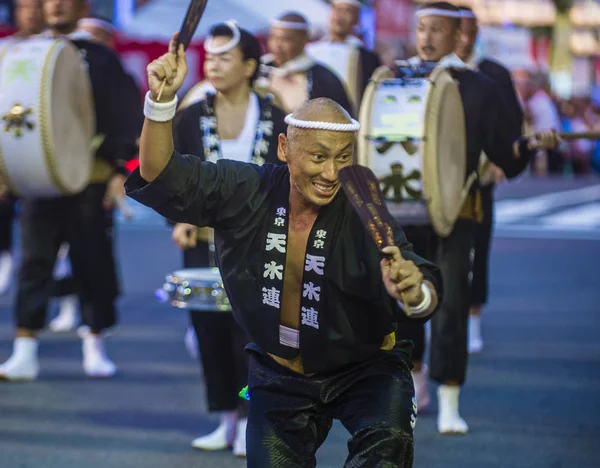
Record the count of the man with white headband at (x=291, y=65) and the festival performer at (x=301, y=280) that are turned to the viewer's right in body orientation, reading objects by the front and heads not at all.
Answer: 0

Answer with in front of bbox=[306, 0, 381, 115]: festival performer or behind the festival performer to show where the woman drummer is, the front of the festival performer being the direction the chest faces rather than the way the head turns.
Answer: in front

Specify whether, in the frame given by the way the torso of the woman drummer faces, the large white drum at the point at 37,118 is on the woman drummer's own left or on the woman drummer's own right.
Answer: on the woman drummer's own right

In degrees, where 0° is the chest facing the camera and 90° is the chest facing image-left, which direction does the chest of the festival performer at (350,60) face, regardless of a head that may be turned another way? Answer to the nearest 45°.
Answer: approximately 45°

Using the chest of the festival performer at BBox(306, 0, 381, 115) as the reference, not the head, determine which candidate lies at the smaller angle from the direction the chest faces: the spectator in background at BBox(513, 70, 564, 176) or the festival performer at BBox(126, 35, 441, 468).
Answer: the festival performer

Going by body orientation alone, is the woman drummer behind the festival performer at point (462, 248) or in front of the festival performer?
in front

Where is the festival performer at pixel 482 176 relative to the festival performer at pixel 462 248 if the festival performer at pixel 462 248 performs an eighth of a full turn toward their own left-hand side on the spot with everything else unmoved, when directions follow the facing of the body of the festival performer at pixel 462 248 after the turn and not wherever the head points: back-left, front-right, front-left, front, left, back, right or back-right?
back

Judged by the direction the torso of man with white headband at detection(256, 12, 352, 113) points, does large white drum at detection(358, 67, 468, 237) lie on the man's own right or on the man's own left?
on the man's own left

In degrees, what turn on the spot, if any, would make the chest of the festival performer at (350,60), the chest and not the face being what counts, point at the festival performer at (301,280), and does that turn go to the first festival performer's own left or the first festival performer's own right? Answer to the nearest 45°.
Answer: approximately 45° to the first festival performer's own left

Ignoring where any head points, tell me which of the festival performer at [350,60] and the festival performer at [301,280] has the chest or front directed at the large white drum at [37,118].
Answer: the festival performer at [350,60]
